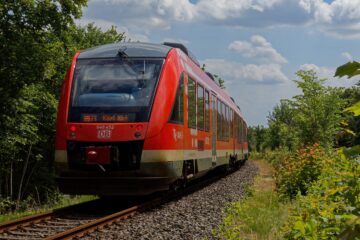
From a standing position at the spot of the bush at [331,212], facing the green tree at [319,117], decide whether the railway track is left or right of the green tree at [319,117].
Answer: left

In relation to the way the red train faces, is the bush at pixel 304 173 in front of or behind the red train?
behind

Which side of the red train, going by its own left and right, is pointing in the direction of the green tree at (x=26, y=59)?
right

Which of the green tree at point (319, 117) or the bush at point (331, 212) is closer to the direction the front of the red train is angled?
the bush

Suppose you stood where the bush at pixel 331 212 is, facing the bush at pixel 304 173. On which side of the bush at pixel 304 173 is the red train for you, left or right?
left

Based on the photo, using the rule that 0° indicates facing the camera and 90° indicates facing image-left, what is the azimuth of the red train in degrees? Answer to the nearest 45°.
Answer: approximately 45°

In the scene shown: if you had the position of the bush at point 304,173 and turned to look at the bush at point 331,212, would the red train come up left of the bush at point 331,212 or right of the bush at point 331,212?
right

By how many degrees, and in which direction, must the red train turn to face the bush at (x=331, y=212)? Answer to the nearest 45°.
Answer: approximately 45° to its left
